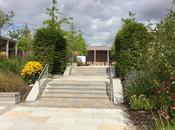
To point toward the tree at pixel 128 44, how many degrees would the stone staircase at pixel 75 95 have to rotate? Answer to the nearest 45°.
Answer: approximately 135° to its left

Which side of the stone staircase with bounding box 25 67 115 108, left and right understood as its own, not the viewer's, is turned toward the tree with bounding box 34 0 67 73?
back

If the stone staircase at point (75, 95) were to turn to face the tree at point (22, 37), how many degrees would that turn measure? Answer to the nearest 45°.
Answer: approximately 180°

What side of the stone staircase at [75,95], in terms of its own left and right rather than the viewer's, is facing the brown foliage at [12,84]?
right

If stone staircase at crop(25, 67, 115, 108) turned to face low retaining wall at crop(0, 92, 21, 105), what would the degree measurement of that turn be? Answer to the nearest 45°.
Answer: approximately 45° to its right

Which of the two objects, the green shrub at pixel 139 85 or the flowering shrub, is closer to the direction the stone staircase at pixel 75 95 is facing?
the green shrub

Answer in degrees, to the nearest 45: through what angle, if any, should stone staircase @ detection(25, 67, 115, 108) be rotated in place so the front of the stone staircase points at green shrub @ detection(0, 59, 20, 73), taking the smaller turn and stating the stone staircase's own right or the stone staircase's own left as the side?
approximately 135° to the stone staircase's own right

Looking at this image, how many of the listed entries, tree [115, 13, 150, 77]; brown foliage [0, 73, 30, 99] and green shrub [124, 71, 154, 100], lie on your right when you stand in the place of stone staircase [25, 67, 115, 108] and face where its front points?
1

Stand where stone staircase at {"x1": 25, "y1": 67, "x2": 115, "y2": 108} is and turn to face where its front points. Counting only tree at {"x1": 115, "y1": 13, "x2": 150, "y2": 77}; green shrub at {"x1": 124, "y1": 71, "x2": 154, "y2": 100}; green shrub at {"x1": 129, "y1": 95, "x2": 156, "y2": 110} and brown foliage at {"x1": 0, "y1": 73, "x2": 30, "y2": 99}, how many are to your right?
1

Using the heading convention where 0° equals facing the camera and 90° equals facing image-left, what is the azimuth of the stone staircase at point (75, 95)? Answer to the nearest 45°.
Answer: approximately 0°

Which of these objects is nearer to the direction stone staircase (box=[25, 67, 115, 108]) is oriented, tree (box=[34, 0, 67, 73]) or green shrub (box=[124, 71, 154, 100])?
the green shrub
